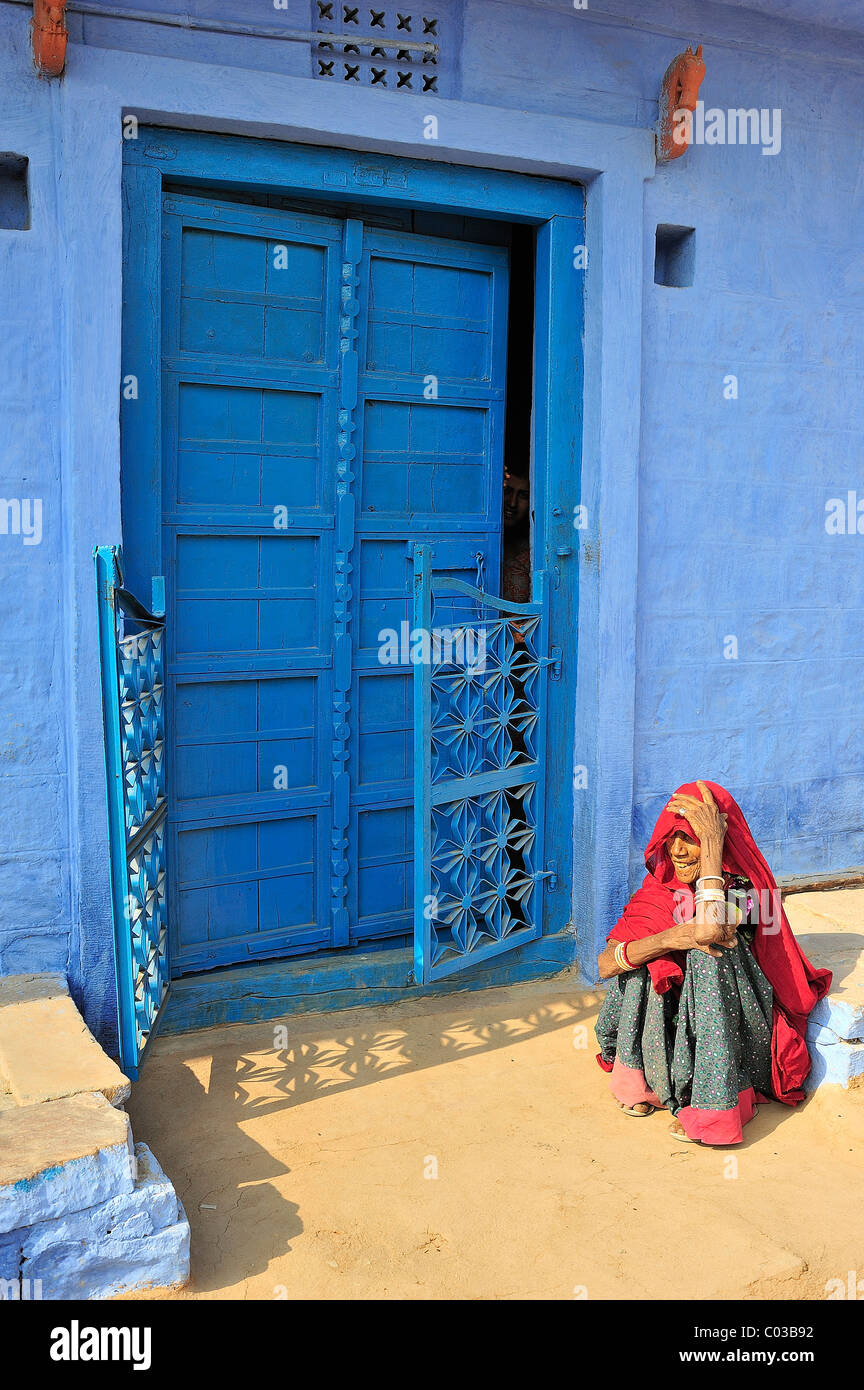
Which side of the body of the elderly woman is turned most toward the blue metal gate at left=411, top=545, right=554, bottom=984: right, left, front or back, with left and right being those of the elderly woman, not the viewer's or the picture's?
right

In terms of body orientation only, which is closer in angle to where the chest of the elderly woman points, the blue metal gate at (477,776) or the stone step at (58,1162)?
the stone step

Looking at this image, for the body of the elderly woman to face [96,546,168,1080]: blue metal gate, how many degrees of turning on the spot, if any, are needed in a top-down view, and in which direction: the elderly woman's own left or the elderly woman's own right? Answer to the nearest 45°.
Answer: approximately 45° to the elderly woman's own right

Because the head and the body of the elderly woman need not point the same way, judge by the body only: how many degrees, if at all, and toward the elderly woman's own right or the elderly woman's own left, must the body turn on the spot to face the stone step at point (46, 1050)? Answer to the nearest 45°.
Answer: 0° — they already face it

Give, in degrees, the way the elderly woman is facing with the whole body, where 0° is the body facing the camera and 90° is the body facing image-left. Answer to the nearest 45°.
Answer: approximately 45°

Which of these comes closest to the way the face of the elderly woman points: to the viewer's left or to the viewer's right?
to the viewer's left
